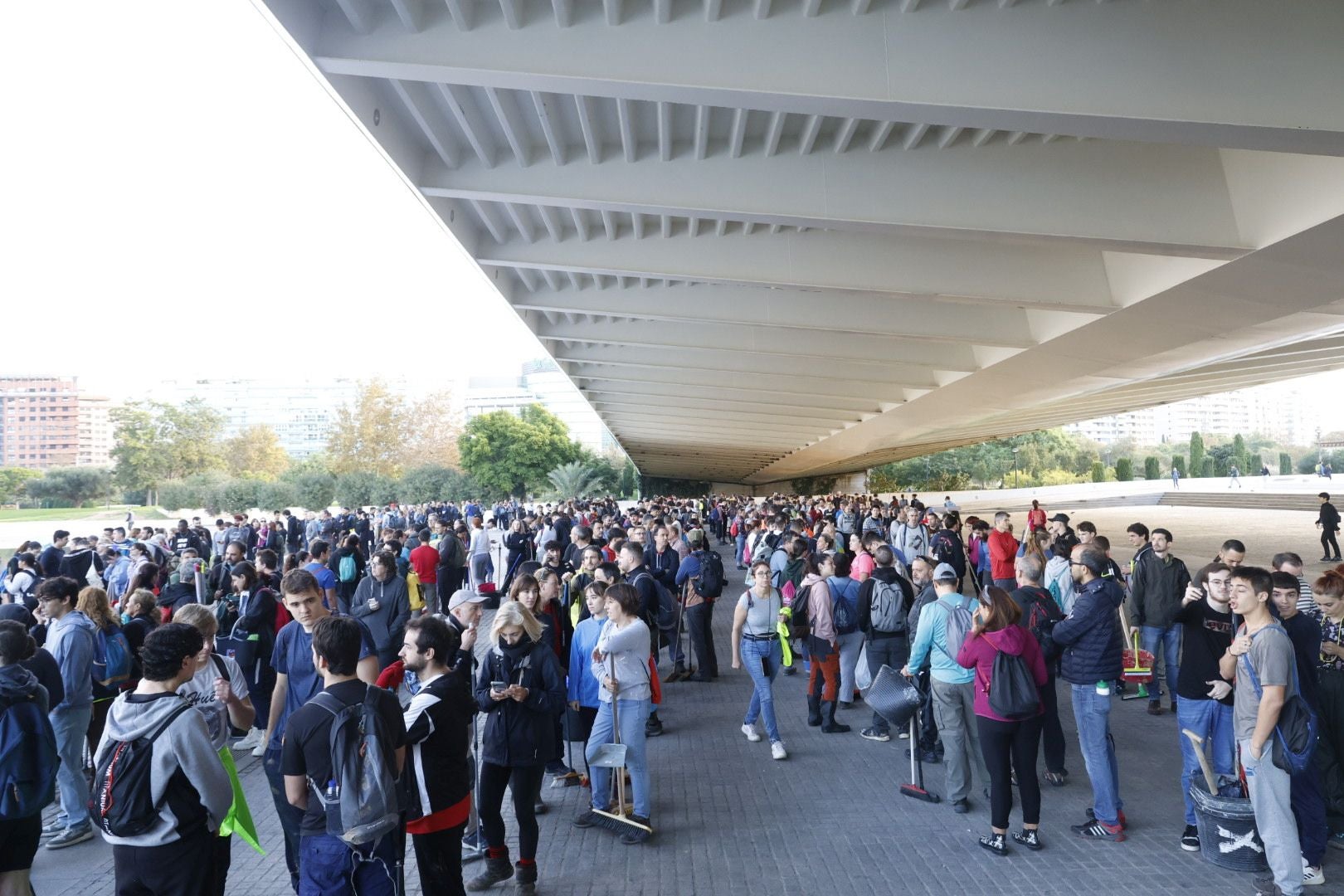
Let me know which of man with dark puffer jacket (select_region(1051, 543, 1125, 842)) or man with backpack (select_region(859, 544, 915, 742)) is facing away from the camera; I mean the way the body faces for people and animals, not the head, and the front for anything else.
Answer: man with backpack (select_region(859, 544, 915, 742))

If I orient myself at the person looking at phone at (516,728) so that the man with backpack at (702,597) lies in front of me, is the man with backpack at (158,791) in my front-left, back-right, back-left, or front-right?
back-left

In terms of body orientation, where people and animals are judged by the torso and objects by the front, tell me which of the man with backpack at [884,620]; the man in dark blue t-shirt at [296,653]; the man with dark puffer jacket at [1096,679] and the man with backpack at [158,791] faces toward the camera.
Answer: the man in dark blue t-shirt at [296,653]

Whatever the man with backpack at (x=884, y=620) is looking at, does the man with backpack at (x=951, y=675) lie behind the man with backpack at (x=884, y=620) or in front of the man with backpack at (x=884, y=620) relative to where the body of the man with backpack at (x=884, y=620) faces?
behind

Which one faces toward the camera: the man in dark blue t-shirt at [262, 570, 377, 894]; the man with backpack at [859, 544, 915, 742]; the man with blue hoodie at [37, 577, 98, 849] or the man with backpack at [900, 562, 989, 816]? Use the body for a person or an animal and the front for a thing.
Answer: the man in dark blue t-shirt at [262, 570, 377, 894]

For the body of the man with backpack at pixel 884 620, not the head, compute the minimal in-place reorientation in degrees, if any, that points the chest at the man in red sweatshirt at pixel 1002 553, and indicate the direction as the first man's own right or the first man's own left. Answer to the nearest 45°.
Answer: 0° — they already face them

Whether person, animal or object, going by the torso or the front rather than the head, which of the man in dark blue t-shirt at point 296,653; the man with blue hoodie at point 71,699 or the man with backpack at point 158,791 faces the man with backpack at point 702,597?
the man with backpack at point 158,791

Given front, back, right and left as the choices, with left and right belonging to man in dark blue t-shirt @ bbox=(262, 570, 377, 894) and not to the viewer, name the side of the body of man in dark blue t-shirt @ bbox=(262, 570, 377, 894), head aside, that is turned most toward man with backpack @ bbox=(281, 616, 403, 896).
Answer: front

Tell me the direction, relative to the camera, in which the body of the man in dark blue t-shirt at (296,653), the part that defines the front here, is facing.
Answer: toward the camera

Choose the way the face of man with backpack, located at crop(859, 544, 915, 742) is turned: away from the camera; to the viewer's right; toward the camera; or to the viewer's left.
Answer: away from the camera

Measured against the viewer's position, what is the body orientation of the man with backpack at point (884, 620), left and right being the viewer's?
facing away from the viewer

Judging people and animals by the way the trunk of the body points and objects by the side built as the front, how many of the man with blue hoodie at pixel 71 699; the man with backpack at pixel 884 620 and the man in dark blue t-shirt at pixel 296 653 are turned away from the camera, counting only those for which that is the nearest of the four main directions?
1

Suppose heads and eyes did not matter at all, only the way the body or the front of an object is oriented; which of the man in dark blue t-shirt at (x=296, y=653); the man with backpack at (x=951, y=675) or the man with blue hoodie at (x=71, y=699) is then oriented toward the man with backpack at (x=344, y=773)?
the man in dark blue t-shirt at (x=296, y=653)
